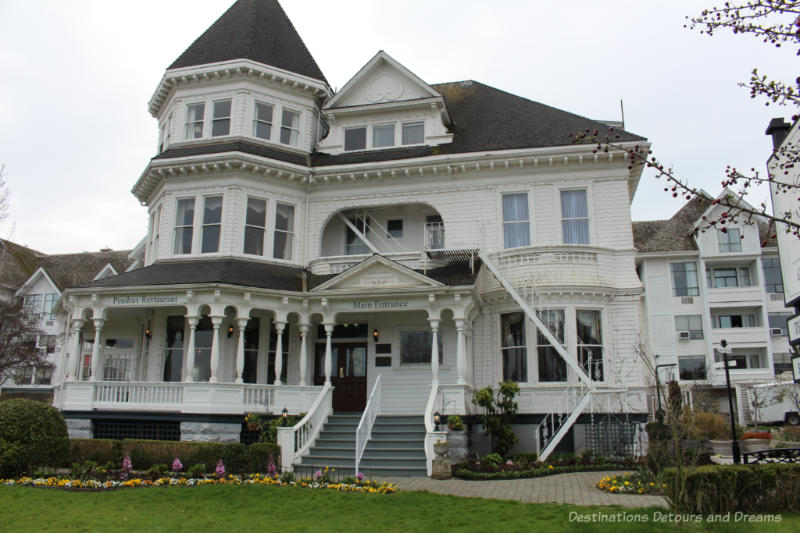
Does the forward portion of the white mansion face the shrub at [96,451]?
no

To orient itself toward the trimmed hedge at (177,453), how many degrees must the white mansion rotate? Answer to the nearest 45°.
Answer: approximately 45° to its right

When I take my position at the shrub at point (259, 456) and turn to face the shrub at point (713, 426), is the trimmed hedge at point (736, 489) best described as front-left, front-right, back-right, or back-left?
front-right

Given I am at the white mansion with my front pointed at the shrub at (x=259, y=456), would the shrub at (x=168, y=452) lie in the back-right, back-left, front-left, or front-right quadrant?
front-right

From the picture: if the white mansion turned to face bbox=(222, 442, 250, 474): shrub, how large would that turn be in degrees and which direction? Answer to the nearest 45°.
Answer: approximately 45° to its right

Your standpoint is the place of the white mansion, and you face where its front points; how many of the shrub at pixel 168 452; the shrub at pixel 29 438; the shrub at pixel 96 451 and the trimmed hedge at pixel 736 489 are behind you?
0

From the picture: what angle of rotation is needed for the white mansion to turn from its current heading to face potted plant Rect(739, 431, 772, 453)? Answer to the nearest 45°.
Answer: approximately 90° to its left

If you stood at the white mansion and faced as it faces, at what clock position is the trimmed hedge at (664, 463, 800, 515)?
The trimmed hedge is roughly at 11 o'clock from the white mansion.

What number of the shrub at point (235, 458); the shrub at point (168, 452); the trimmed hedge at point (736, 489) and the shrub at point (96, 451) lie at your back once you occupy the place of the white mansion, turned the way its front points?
0

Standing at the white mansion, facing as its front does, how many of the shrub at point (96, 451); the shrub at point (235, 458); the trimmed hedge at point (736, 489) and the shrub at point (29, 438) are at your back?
0

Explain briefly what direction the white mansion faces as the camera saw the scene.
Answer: facing the viewer

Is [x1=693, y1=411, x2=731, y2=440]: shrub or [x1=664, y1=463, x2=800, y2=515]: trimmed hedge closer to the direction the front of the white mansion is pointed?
the trimmed hedge

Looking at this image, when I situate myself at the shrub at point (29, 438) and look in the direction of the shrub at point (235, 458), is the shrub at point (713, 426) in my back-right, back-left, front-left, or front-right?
front-left

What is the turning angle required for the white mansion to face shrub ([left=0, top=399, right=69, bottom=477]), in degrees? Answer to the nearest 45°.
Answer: approximately 45° to its right
